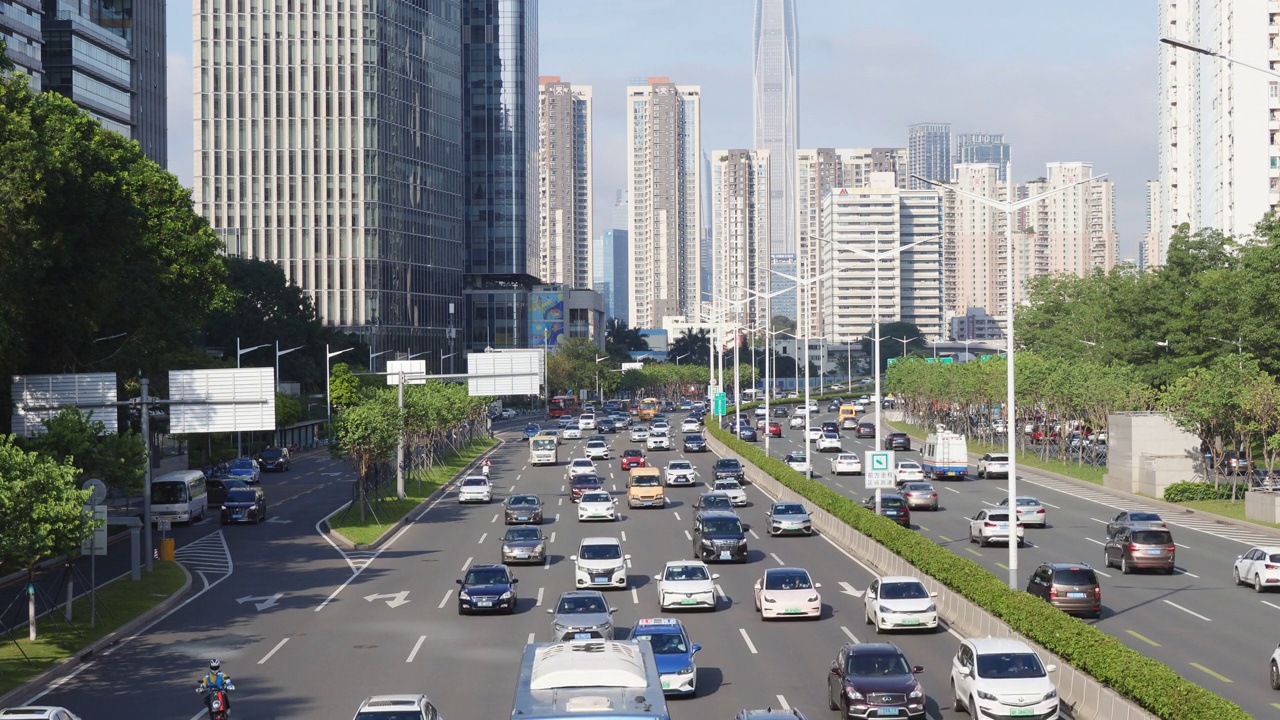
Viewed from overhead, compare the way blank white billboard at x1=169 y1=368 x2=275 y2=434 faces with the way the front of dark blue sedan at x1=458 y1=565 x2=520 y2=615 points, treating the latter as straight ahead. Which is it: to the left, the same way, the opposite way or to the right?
the opposite way

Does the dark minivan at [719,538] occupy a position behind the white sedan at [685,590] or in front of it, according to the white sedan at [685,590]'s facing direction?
behind

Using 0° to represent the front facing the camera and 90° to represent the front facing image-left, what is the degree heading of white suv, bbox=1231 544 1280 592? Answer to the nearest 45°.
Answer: approximately 135°

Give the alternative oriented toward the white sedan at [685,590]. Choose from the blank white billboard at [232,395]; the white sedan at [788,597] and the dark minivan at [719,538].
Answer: the dark minivan

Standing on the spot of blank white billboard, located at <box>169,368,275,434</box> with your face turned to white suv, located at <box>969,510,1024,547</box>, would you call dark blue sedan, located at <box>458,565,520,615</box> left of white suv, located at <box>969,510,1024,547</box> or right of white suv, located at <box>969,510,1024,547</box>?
right

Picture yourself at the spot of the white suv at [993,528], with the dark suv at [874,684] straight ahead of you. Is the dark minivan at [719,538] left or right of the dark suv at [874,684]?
right

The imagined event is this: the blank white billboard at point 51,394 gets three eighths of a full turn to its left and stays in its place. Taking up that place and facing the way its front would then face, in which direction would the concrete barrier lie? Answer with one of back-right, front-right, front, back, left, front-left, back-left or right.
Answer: left

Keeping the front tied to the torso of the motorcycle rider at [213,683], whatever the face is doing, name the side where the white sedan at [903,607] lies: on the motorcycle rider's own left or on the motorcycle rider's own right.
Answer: on the motorcycle rider's own left

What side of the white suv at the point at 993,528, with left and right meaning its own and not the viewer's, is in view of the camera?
back

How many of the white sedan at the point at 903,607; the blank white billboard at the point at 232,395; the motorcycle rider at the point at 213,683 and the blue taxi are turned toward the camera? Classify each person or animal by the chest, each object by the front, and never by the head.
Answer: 3

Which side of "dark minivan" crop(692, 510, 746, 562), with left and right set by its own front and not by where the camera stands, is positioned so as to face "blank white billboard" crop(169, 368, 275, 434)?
right

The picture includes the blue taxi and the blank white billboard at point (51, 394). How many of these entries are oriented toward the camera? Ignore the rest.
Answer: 1
